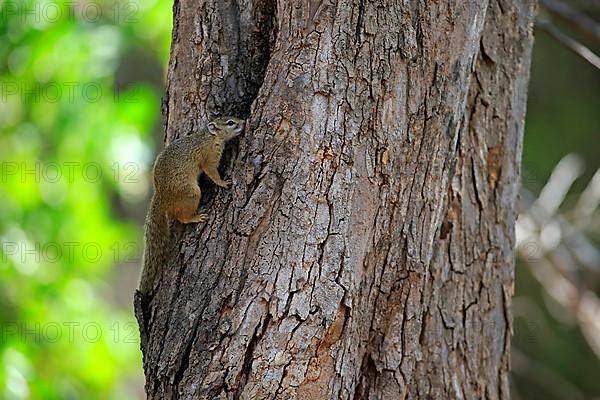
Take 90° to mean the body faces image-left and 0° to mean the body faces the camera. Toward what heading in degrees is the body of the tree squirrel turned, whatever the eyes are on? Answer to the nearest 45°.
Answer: approximately 270°

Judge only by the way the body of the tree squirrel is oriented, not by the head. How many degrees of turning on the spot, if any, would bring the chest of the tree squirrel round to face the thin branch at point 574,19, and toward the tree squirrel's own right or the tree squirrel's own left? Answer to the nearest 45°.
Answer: approximately 45° to the tree squirrel's own left
